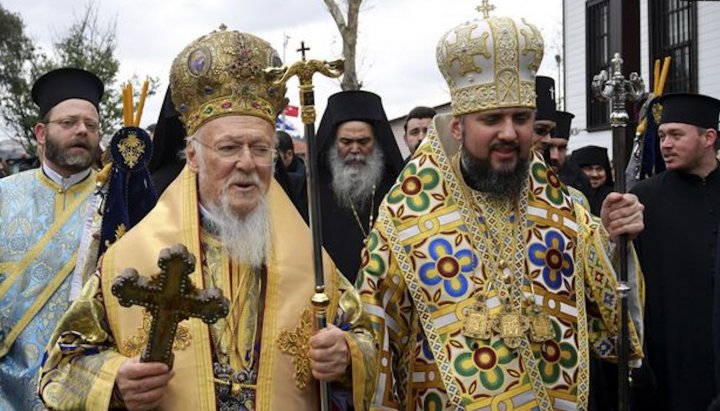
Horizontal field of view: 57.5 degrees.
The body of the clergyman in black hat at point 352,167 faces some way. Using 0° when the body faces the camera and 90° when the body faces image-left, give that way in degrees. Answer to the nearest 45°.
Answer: approximately 0°

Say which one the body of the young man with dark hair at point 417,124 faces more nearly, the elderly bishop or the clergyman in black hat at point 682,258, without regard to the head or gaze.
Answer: the elderly bishop

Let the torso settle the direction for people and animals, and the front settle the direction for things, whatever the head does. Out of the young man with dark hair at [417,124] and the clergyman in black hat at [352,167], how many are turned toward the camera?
2

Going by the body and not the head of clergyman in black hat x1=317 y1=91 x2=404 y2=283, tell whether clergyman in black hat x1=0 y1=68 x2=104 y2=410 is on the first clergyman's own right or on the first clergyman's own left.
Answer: on the first clergyman's own right

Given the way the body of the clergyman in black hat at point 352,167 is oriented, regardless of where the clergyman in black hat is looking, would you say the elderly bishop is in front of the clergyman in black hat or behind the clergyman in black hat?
in front

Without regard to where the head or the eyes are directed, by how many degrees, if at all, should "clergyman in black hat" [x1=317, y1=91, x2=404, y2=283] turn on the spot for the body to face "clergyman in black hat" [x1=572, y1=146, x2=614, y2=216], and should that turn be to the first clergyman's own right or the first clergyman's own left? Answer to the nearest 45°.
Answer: approximately 135° to the first clergyman's own left

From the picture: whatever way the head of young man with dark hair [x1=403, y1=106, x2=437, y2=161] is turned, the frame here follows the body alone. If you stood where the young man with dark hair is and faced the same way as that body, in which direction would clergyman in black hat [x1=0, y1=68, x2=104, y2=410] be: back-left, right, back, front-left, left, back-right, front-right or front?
front-right
